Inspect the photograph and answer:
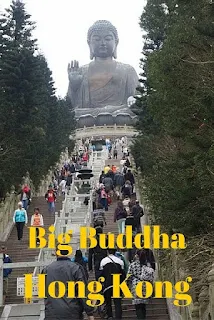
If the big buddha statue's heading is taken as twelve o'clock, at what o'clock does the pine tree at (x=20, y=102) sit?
The pine tree is roughly at 12 o'clock from the big buddha statue.

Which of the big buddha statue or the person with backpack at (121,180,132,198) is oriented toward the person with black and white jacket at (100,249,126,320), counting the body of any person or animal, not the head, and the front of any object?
the big buddha statue

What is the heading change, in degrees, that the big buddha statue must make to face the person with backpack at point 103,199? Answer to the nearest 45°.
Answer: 0° — it already faces them

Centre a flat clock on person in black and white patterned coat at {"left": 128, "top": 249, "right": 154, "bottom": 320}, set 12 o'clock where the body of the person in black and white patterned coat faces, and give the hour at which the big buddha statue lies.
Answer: The big buddha statue is roughly at 12 o'clock from the person in black and white patterned coat.

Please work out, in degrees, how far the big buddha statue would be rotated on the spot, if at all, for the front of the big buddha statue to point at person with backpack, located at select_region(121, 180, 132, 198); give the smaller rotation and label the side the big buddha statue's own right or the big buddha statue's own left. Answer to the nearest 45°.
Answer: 0° — it already faces them

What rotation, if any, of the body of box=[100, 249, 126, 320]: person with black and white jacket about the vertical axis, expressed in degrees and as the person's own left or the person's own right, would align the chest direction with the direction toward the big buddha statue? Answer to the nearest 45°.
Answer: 0° — they already face it

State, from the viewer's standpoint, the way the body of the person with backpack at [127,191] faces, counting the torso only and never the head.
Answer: away from the camera

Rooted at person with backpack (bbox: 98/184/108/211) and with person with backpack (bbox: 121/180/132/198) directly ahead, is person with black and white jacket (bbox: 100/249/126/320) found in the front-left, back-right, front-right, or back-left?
back-right

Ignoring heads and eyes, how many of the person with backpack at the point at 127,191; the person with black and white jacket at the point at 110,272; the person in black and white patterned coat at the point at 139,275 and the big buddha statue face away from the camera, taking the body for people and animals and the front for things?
3

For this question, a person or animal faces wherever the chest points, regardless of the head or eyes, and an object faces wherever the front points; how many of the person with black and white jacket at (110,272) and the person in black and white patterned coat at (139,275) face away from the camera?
2
